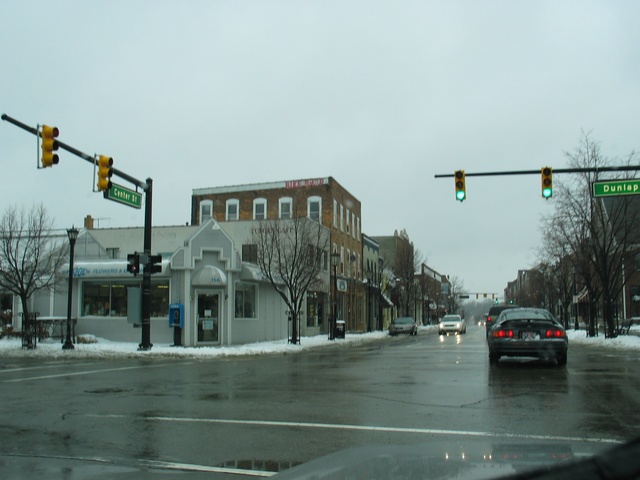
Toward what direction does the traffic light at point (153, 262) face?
to the viewer's right

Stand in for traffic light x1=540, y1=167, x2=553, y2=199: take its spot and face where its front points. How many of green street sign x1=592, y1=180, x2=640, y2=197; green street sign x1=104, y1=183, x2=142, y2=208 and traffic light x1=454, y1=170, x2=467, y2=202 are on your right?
2

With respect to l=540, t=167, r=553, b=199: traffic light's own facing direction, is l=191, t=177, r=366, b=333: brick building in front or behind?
behind

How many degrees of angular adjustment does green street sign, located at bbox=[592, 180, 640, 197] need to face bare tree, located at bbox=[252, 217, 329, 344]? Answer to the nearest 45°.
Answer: approximately 135° to its right

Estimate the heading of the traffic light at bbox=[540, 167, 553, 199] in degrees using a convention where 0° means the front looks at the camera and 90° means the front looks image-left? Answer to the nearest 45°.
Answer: approximately 0°

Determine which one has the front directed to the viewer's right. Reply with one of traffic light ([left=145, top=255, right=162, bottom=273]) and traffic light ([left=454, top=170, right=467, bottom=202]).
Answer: traffic light ([left=145, top=255, right=162, bottom=273])

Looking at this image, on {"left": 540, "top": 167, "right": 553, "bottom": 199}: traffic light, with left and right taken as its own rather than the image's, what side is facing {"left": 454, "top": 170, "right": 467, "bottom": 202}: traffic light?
right
